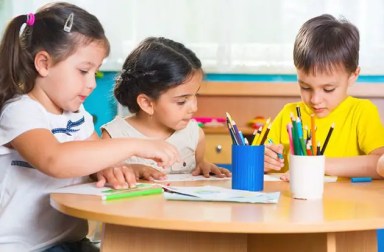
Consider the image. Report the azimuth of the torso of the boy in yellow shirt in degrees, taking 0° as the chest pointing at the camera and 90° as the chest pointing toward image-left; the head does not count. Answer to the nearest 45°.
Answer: approximately 45°

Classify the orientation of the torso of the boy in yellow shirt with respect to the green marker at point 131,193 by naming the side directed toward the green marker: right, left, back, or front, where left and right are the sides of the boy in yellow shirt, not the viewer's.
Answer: front

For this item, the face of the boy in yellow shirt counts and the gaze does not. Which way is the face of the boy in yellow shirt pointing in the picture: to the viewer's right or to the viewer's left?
to the viewer's left

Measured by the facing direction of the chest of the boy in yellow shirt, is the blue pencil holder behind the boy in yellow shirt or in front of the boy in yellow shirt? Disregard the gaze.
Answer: in front
